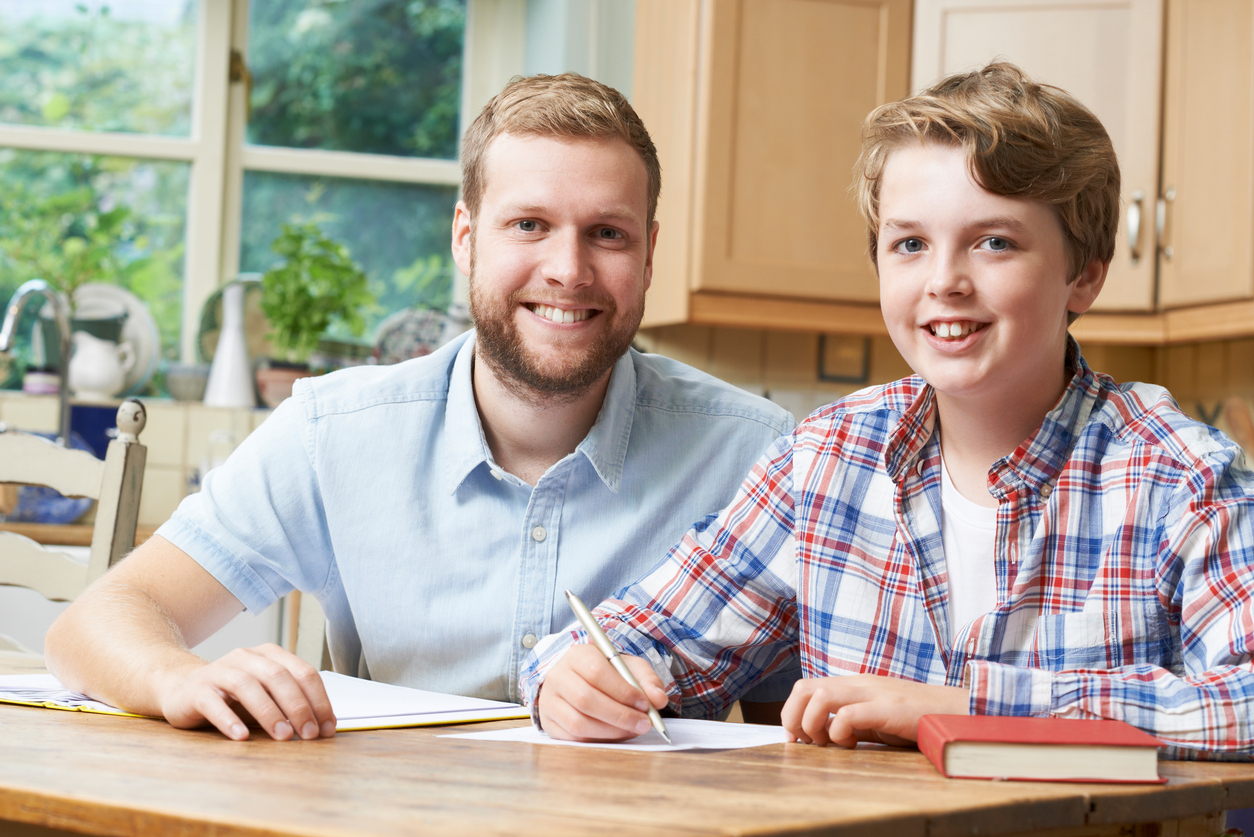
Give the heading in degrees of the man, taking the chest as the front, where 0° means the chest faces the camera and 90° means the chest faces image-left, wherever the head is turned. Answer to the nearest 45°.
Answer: approximately 0°

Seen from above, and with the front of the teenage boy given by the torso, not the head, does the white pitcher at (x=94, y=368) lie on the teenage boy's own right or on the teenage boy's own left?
on the teenage boy's own right

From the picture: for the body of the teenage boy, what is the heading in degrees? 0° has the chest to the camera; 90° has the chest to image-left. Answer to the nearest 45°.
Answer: approximately 45°

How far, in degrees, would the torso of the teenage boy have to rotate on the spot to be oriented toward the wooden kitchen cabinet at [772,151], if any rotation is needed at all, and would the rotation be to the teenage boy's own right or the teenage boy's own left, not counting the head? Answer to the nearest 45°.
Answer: approximately 135° to the teenage boy's own right

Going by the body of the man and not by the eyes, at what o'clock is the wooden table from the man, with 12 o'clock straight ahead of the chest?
The wooden table is roughly at 12 o'clock from the man.

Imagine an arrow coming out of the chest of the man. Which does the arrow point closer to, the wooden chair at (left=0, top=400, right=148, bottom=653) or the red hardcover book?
the red hardcover book
